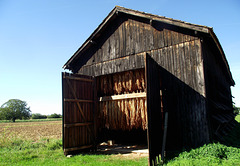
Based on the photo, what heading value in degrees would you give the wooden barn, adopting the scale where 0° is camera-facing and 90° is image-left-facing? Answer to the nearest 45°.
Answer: approximately 45°
